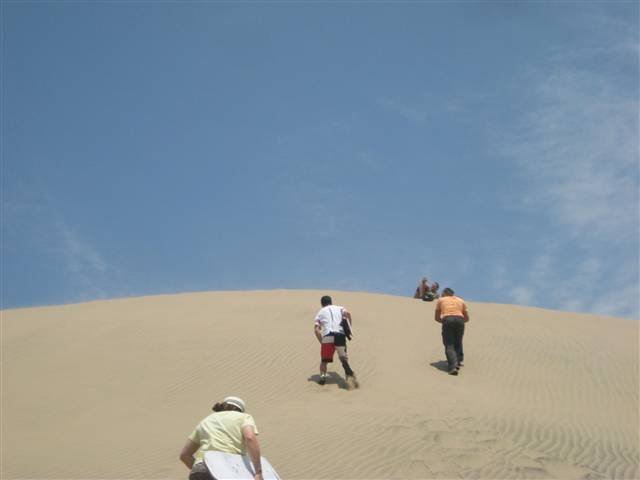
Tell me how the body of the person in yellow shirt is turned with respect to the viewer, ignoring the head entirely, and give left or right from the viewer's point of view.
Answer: facing away from the viewer

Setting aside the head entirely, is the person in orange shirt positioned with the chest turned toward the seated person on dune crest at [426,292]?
yes

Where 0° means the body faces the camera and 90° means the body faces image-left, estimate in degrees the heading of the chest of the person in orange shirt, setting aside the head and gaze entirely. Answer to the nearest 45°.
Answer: approximately 180°

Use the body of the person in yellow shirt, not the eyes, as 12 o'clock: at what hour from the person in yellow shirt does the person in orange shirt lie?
The person in orange shirt is roughly at 1 o'clock from the person in yellow shirt.

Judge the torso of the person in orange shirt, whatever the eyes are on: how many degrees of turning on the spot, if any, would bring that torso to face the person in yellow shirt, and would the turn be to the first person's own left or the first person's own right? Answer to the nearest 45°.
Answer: approximately 180°

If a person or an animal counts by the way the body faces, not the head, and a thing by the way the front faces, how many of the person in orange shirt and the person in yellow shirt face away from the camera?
2

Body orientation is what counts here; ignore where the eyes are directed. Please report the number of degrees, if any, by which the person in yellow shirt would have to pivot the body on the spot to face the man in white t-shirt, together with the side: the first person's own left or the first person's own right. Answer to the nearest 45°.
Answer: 0° — they already face them

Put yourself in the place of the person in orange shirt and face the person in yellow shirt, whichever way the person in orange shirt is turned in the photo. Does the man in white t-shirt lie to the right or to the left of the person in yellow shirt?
right
